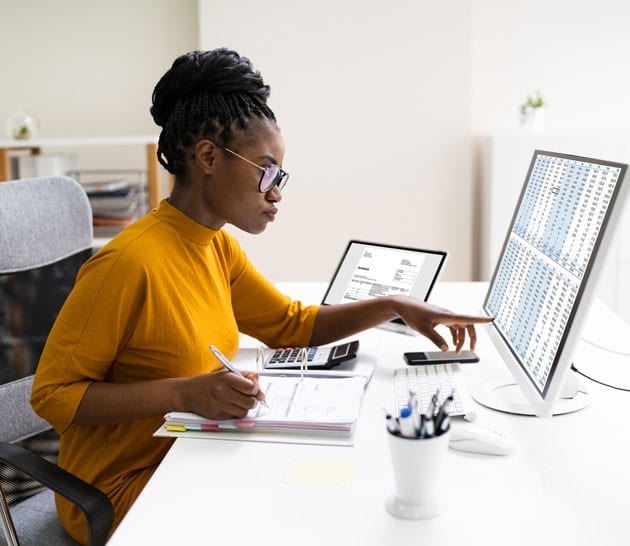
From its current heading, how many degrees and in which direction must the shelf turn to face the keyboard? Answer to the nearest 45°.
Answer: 0° — it already faces it

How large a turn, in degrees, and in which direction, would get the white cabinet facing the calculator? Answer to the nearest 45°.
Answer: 0° — it already faces it

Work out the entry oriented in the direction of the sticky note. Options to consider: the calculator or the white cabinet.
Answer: the white cabinet

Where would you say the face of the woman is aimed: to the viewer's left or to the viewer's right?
to the viewer's right

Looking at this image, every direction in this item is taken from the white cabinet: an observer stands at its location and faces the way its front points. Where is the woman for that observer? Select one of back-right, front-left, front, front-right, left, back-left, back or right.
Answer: front

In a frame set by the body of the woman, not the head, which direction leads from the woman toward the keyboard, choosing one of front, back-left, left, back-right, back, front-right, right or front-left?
front

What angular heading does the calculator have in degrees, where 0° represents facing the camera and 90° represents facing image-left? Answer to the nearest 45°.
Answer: approximately 90°

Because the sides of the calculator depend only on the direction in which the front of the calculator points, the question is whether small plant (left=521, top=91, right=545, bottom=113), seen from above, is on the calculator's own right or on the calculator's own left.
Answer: on the calculator's own right

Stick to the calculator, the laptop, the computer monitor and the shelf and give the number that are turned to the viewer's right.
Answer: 0

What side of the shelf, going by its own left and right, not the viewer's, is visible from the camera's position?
front

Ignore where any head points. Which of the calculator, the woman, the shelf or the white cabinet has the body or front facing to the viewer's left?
the calculator

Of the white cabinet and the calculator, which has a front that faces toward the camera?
the white cabinet

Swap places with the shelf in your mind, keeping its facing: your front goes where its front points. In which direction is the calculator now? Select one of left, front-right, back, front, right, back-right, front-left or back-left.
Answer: front

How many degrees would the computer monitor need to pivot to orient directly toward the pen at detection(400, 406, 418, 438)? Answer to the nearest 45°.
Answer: approximately 45° to its left

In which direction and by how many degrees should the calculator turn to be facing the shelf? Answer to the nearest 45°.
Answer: approximately 45° to its right

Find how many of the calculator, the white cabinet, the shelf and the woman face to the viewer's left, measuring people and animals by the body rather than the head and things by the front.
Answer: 1

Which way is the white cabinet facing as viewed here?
toward the camera
